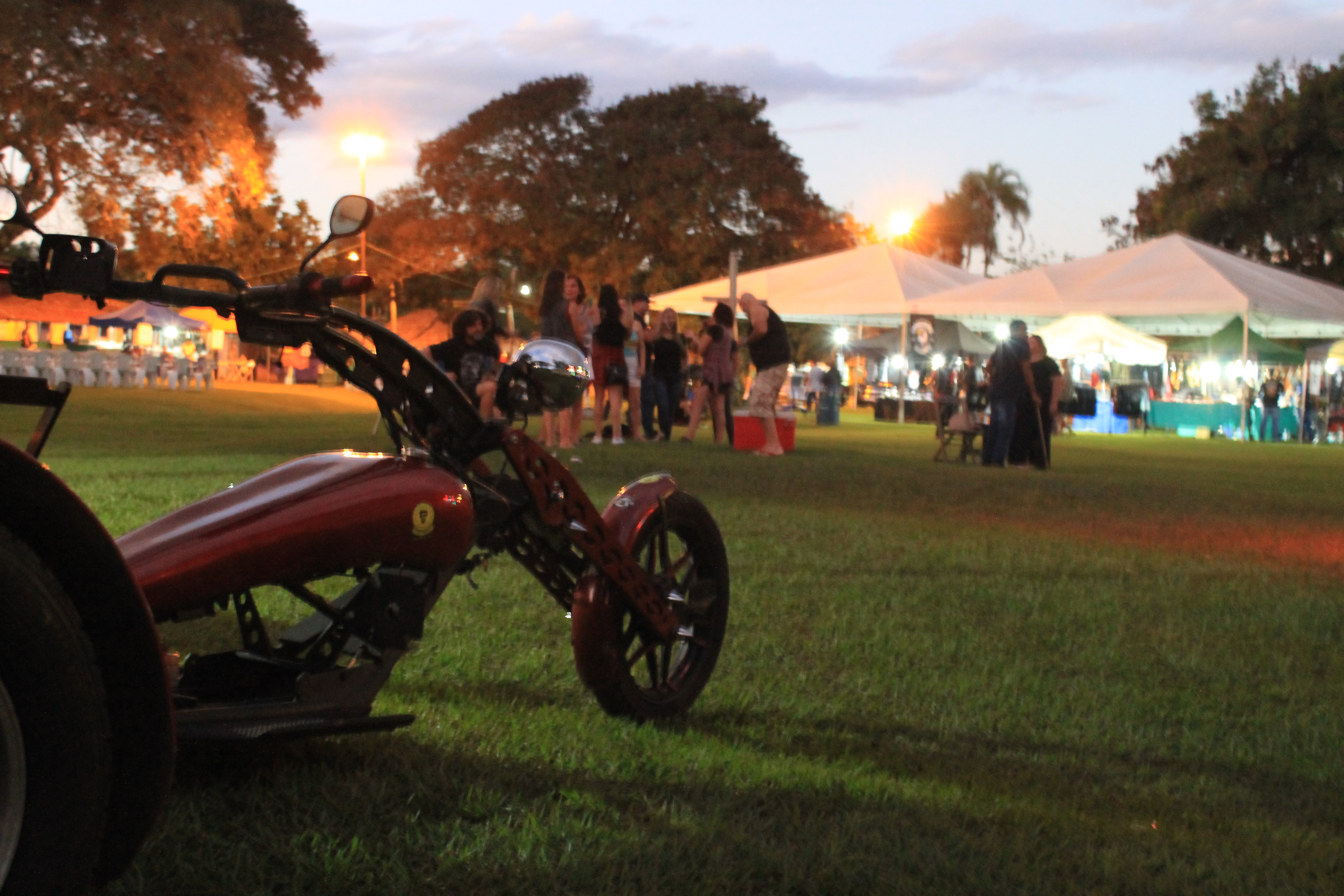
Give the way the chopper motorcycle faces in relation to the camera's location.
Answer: facing away from the viewer and to the right of the viewer

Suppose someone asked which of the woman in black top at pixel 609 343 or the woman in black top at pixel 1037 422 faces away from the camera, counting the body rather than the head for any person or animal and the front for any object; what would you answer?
the woman in black top at pixel 609 343

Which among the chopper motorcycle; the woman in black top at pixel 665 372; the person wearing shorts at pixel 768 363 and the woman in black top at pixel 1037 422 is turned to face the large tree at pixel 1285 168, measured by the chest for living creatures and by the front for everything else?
the chopper motorcycle

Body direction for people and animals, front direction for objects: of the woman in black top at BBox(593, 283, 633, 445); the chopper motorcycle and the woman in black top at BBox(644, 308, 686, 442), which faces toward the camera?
the woman in black top at BBox(644, 308, 686, 442)

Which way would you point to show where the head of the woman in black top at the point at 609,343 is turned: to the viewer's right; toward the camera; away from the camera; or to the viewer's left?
away from the camera

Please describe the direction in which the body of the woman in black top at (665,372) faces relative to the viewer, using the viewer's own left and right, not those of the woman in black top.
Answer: facing the viewer

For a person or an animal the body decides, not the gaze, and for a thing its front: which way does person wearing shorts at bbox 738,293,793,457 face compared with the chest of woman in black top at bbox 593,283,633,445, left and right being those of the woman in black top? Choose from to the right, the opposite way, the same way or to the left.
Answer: to the left

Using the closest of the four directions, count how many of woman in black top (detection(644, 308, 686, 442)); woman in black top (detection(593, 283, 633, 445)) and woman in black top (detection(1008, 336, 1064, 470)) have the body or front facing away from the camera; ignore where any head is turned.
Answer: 1

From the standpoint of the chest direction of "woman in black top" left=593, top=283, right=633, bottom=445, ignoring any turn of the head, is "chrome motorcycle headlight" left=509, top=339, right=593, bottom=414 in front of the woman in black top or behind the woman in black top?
behind

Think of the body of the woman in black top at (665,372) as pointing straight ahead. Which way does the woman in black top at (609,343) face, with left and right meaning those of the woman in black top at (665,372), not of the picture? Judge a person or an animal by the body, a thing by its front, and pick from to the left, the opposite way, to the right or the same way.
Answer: the opposite way

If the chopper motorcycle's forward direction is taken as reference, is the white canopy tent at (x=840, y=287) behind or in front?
in front

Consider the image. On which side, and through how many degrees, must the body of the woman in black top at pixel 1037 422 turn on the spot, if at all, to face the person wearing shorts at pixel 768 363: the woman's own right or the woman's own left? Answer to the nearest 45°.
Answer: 0° — they already face them

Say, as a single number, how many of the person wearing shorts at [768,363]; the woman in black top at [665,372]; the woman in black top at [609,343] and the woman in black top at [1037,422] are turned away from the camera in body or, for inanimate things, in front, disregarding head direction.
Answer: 1

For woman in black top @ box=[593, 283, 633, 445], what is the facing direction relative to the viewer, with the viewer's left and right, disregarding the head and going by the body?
facing away from the viewer

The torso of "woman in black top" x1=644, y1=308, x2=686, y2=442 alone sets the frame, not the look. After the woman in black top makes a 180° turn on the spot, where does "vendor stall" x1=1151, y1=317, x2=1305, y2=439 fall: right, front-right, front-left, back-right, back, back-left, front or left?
front-right

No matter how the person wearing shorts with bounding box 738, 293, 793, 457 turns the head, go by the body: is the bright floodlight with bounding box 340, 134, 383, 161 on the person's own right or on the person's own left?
on the person's own right

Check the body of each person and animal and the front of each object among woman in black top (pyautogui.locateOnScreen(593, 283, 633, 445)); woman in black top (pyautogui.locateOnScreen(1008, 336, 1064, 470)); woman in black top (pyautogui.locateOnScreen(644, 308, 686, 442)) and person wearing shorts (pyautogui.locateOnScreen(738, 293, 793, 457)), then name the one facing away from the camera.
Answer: woman in black top (pyautogui.locateOnScreen(593, 283, 633, 445))

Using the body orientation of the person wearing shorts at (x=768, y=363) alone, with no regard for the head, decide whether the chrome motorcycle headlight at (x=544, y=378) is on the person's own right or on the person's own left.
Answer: on the person's own left

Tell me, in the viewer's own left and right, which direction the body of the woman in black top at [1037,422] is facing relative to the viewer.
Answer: facing the viewer and to the left of the viewer

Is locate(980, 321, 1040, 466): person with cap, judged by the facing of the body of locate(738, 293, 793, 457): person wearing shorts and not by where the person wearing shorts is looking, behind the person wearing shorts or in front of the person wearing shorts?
behind

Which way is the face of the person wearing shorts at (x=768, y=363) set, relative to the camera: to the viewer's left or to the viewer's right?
to the viewer's left

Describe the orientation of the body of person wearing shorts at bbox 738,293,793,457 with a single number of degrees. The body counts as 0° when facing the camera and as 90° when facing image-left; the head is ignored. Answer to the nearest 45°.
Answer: approximately 90°
